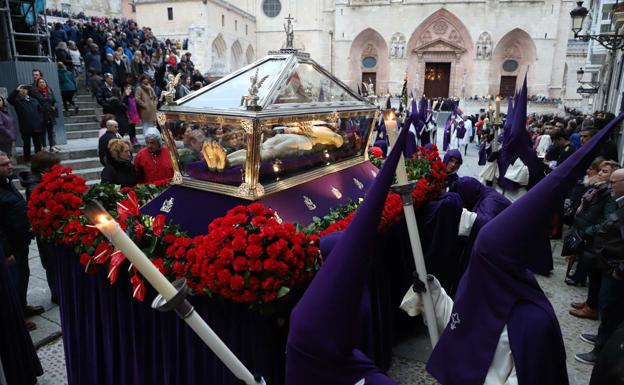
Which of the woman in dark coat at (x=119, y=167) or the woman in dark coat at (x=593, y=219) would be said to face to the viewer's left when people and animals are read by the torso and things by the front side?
the woman in dark coat at (x=593, y=219)

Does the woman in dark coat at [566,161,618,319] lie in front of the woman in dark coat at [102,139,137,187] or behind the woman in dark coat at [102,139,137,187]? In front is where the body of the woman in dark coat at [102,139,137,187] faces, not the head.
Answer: in front

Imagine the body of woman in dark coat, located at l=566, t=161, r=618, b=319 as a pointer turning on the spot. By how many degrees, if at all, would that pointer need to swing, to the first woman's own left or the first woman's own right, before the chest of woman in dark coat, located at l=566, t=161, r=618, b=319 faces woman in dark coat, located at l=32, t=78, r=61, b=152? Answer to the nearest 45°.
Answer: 0° — they already face them

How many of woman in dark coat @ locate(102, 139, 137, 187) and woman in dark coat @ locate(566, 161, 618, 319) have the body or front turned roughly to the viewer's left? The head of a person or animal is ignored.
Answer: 1

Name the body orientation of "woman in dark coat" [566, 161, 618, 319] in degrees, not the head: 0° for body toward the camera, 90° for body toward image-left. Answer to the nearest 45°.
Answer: approximately 90°

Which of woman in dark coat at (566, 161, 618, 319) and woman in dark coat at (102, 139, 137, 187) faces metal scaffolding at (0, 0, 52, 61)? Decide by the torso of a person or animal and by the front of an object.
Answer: woman in dark coat at (566, 161, 618, 319)

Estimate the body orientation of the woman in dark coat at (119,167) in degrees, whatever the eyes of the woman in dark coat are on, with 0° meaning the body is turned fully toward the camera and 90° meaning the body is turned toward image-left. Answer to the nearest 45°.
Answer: approximately 315°

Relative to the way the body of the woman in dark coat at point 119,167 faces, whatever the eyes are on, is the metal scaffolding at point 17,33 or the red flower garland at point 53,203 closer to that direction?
the red flower garland

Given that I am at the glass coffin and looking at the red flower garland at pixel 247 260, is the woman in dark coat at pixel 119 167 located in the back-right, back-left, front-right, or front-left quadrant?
back-right

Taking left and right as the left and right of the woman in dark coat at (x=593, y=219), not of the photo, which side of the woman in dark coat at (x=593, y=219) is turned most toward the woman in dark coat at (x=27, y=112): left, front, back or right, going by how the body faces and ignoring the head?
front

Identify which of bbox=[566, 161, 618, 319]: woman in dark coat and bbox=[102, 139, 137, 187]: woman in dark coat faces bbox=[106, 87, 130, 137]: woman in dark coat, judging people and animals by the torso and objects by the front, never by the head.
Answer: bbox=[566, 161, 618, 319]: woman in dark coat

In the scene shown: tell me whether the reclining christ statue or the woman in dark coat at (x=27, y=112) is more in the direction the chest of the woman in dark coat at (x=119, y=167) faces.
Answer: the reclining christ statue

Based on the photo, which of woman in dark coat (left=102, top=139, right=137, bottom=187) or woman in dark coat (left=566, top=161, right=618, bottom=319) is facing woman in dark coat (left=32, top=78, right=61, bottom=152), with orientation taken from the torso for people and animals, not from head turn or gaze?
woman in dark coat (left=566, top=161, right=618, bottom=319)

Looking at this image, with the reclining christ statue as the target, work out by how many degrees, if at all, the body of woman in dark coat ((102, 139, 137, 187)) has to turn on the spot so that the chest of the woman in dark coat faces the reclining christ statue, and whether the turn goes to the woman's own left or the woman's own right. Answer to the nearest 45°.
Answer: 0° — they already face it
